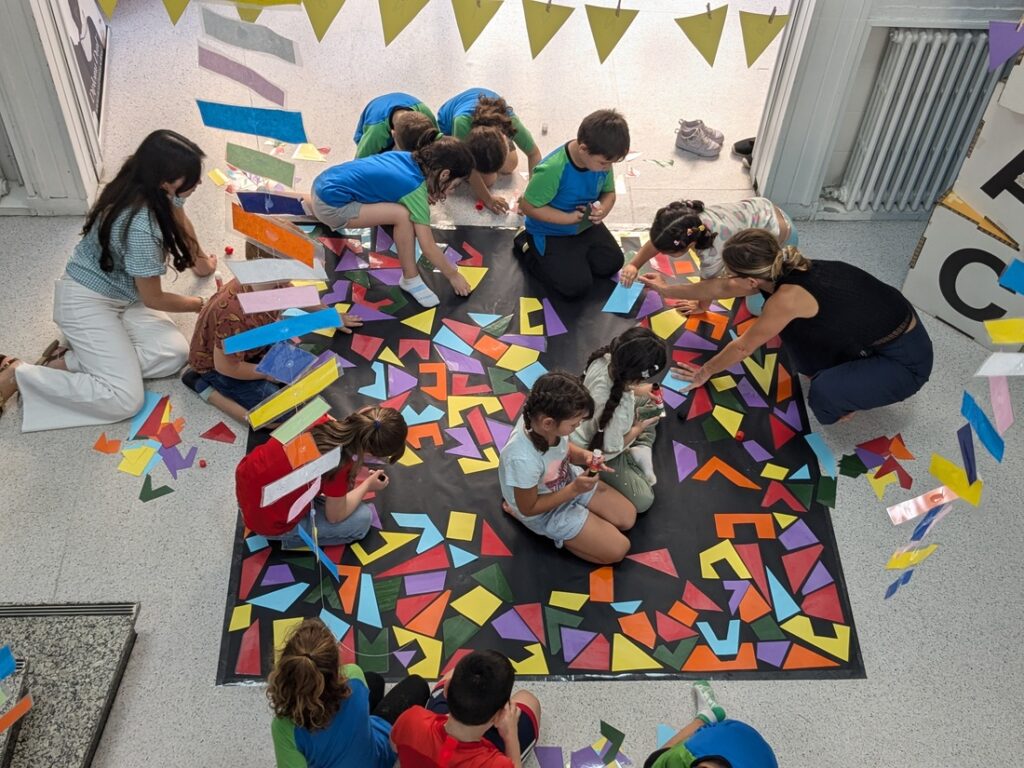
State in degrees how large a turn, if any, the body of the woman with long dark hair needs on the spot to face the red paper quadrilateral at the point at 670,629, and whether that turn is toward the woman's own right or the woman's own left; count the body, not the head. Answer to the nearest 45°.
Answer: approximately 45° to the woman's own right

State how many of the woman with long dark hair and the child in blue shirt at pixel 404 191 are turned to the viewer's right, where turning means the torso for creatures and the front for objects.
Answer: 2

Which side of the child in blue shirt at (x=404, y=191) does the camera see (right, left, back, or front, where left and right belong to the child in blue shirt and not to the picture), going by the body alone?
right

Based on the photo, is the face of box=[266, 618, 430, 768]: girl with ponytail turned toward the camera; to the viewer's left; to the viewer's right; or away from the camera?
away from the camera

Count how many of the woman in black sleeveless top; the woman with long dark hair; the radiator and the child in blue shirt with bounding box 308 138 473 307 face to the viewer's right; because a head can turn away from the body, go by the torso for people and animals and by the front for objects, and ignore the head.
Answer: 2

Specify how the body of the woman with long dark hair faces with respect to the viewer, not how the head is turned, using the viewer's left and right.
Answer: facing to the right of the viewer

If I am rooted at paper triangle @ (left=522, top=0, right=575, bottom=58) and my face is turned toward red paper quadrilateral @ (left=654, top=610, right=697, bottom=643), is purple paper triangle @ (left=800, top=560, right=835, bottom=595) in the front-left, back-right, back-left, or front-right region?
front-left

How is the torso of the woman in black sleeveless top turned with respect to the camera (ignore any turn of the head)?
to the viewer's left

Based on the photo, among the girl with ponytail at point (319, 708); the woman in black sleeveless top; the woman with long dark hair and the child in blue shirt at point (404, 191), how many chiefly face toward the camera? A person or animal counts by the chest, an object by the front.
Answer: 0

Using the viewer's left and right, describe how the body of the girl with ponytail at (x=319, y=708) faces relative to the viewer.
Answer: facing away from the viewer and to the right of the viewer

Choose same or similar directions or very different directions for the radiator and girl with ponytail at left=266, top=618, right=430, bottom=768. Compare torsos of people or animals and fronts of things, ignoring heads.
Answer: very different directions

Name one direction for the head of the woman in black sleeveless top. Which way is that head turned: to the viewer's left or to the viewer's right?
to the viewer's left

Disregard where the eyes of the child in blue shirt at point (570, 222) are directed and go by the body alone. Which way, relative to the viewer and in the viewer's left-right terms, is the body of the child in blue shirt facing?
facing the viewer and to the right of the viewer
